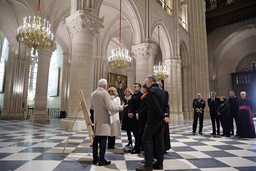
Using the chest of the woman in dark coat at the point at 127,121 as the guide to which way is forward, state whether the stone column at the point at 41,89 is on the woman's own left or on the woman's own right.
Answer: on the woman's own right

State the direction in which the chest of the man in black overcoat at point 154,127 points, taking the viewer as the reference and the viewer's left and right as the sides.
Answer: facing to the left of the viewer

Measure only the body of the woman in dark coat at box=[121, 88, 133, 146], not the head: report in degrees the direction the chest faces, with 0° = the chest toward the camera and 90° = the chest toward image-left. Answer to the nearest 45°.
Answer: approximately 45°

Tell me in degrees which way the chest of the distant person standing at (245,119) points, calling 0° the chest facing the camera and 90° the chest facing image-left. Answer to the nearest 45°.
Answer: approximately 45°

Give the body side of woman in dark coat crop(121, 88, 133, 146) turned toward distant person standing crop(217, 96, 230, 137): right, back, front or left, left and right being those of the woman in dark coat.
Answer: back

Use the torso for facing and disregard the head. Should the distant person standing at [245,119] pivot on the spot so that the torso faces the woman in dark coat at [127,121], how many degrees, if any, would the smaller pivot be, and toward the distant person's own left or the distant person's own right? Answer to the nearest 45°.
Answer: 0° — they already face them

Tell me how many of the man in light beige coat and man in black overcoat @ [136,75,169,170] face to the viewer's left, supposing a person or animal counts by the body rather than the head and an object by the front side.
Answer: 1

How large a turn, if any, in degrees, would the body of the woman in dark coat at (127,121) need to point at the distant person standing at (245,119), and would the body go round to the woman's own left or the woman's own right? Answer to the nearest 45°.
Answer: approximately 180°
